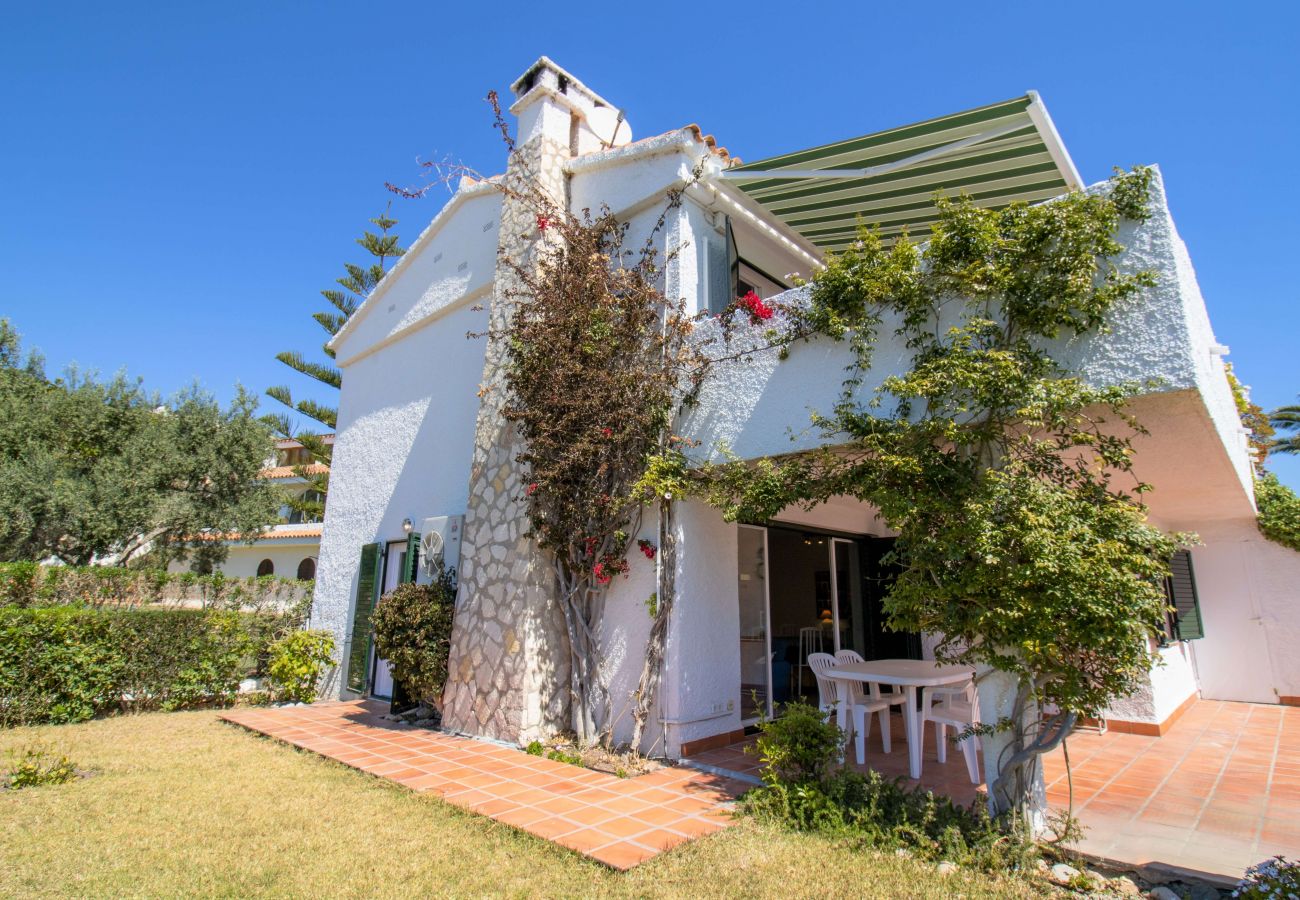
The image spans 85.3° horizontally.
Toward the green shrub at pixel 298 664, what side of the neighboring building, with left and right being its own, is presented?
front

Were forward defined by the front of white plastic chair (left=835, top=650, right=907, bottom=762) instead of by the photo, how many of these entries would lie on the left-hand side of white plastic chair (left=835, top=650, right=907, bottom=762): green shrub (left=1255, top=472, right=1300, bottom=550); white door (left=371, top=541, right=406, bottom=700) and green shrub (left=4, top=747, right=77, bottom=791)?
1

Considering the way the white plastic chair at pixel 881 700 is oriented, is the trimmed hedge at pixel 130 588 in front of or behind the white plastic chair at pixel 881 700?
behind

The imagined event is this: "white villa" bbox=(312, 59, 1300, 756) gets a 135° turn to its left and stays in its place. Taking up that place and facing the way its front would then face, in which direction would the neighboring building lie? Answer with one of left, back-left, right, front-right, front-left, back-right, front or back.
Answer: front-left

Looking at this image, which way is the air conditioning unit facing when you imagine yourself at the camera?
facing the viewer and to the left of the viewer

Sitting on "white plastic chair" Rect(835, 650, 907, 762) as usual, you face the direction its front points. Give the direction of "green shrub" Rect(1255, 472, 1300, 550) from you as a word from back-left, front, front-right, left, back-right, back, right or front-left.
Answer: left

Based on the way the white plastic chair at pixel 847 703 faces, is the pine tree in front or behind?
behind

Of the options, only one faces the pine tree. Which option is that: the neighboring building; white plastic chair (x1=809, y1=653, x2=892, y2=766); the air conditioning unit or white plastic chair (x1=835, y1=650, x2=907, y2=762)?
the neighboring building

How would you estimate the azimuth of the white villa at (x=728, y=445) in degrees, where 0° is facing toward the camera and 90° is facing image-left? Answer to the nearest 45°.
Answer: approximately 315°

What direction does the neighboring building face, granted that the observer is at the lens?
facing the viewer

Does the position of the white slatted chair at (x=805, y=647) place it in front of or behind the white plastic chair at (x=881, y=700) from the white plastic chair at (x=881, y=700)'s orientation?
behind

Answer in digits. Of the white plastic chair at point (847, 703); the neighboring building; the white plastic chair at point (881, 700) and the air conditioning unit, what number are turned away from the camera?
0

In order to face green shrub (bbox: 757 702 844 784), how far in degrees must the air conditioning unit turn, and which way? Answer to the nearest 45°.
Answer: approximately 90° to its left

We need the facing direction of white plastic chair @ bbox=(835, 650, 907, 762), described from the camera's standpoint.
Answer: facing the viewer and to the right of the viewer
